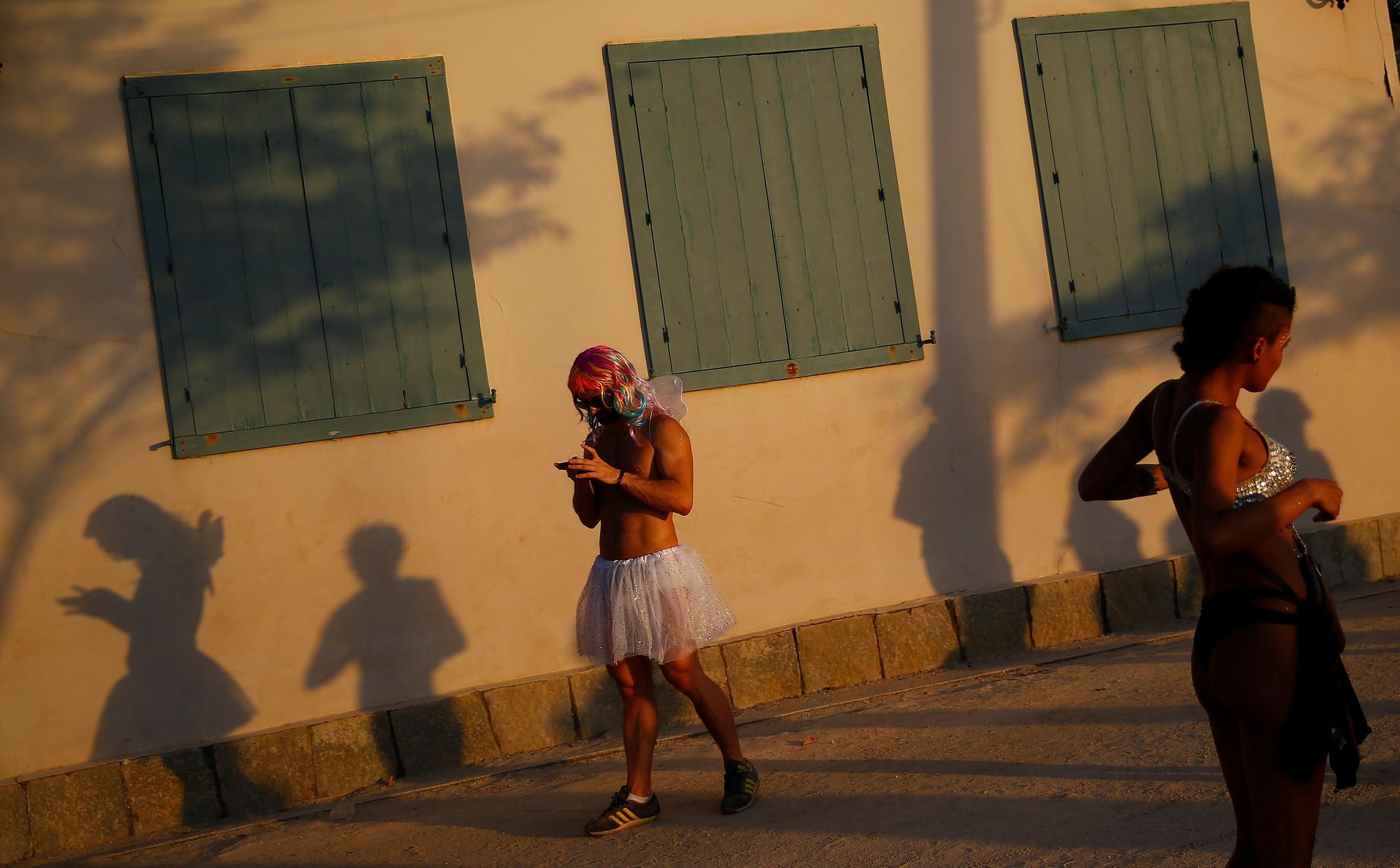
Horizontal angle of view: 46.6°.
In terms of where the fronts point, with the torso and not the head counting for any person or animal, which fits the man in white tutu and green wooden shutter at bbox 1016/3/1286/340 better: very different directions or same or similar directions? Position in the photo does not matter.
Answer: same or similar directions

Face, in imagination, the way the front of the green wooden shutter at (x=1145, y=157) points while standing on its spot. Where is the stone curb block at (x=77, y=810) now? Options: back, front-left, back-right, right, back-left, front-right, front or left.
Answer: front-right

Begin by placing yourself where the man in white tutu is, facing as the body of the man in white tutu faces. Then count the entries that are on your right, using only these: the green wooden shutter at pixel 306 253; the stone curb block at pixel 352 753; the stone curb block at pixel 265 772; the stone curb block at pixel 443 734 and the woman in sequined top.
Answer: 4

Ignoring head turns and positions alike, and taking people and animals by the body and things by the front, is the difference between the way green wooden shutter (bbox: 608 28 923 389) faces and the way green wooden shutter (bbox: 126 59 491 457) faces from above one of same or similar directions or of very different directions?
same or similar directions

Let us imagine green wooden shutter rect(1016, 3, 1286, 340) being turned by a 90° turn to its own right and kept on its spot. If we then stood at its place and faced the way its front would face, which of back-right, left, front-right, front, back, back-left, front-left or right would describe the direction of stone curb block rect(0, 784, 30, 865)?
front-left

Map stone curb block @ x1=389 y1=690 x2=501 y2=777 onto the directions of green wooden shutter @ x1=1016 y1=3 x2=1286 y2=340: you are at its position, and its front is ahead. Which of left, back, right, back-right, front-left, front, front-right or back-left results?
front-right

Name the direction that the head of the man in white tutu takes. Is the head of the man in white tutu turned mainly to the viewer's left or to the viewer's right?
to the viewer's left

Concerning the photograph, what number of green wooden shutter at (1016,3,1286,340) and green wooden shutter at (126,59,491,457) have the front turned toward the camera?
2

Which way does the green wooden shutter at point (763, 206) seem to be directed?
toward the camera

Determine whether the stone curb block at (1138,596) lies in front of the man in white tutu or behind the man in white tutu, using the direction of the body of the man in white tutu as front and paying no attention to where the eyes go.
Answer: behind

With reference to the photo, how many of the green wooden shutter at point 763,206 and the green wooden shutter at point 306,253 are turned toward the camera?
2

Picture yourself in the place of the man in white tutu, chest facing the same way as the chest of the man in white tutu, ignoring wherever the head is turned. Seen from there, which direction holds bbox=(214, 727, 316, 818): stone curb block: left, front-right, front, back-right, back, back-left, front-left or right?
right

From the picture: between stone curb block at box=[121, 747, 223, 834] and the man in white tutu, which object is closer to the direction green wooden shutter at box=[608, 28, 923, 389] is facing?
the man in white tutu

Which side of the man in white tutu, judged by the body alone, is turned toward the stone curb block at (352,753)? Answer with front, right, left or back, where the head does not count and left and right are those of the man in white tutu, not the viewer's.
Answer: right

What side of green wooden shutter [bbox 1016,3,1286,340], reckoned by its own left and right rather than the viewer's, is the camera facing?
front

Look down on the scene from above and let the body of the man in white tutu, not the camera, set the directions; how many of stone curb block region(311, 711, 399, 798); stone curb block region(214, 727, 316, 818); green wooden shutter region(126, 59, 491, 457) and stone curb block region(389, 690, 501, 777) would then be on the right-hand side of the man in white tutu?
4

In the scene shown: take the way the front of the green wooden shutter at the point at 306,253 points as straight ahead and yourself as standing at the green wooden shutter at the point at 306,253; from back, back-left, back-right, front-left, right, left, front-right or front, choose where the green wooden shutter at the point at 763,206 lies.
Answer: left
